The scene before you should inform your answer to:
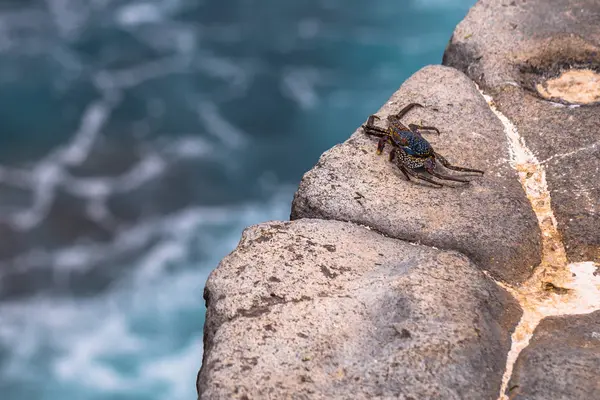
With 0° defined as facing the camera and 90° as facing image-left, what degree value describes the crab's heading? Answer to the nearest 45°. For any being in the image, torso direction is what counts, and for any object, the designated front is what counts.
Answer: approximately 45°
